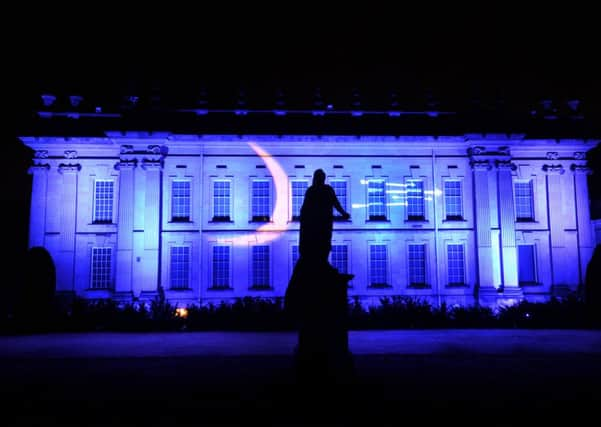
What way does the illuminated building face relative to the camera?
toward the camera

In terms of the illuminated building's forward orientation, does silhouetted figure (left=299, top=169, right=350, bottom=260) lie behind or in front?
in front

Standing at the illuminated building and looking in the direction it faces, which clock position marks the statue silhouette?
The statue silhouette is roughly at 12 o'clock from the illuminated building.
